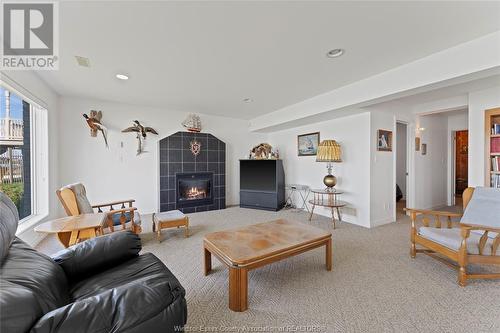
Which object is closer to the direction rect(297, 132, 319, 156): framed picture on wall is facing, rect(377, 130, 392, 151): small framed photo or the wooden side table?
the wooden side table

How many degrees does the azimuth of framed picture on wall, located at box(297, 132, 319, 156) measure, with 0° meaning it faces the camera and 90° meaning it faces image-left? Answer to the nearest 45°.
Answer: approximately 45°

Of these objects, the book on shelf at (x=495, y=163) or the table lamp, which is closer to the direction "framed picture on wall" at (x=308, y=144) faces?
the table lamp

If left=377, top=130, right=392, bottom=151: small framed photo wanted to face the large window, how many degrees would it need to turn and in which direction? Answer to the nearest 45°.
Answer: approximately 45° to its right

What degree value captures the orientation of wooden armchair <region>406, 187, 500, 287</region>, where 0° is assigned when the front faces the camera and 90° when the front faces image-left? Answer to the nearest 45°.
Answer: approximately 45°

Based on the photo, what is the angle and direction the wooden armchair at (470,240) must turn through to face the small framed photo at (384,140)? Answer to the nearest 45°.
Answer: approximately 90° to its right

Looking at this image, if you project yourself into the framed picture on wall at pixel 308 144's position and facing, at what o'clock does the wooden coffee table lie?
The wooden coffee table is roughly at 11 o'clock from the framed picture on wall.
